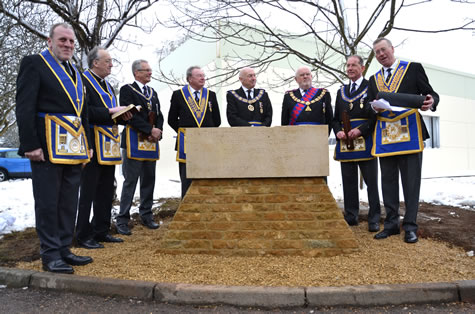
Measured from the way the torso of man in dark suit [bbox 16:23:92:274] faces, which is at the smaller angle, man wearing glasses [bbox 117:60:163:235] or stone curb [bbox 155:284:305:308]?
the stone curb

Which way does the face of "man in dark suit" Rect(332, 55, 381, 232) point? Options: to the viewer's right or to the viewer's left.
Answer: to the viewer's left

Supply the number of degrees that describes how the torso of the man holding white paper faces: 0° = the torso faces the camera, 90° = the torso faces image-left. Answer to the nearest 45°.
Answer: approximately 45°

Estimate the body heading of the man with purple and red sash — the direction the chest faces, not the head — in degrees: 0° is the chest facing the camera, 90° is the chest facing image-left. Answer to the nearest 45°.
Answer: approximately 0°

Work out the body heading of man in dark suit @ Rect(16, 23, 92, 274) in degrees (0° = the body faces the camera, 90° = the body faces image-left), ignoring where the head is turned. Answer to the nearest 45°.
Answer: approximately 315°

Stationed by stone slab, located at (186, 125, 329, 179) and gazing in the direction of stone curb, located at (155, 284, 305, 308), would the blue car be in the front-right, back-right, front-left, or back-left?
back-right
